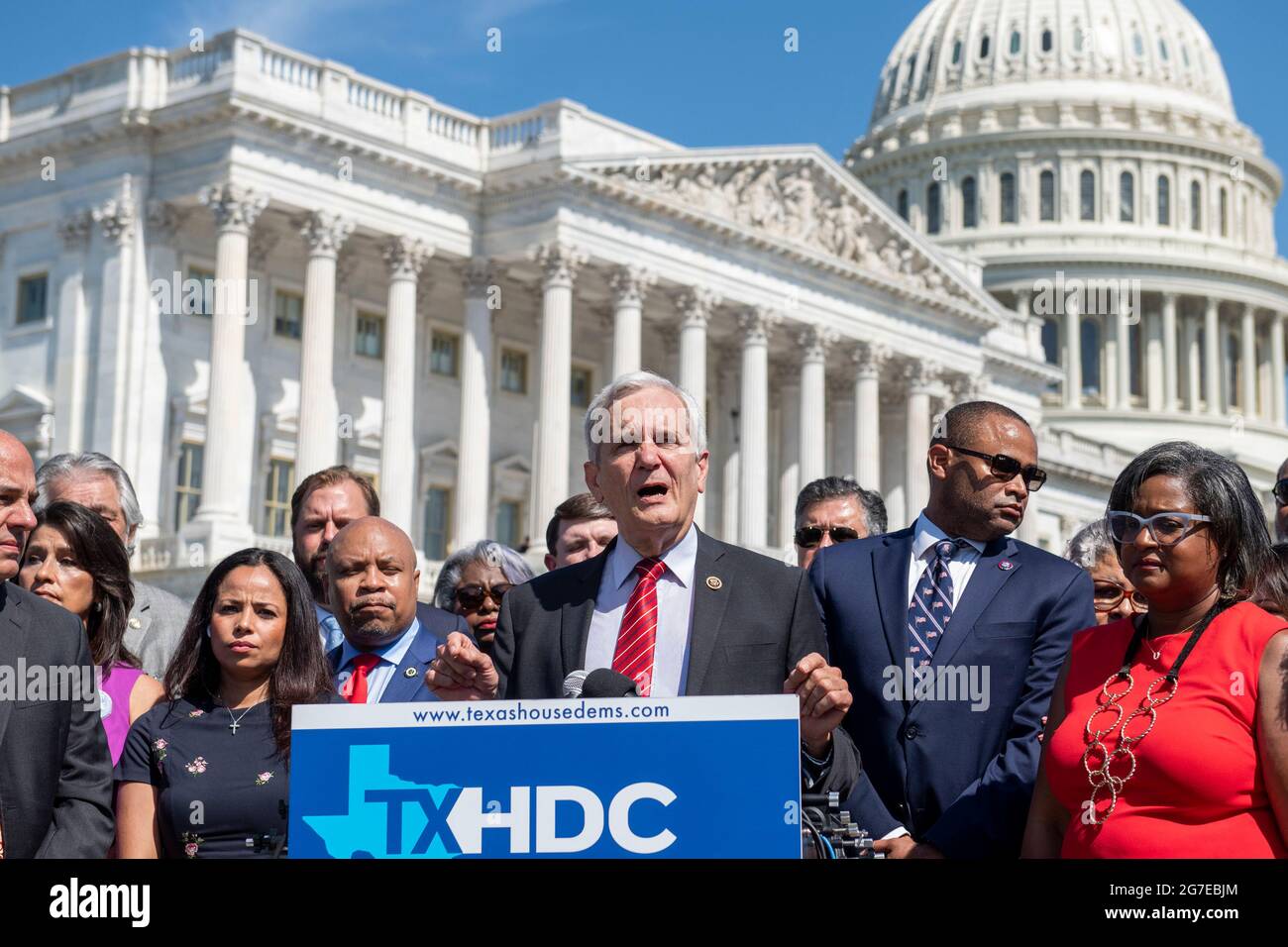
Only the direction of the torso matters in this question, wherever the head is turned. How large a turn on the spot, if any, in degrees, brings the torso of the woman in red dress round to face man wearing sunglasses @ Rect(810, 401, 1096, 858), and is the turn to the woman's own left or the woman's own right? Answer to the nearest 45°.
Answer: approximately 90° to the woman's own right

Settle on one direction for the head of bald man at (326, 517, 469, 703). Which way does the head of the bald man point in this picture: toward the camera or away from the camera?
toward the camera

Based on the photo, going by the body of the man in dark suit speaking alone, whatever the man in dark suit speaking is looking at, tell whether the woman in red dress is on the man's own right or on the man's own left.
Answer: on the man's own left

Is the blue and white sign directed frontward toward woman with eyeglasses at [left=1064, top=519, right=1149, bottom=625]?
no

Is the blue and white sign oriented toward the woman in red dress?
no

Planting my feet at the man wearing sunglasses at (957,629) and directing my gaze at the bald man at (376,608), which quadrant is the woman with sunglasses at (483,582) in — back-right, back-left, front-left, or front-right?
front-right

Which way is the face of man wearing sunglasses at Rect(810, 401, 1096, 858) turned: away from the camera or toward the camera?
toward the camera

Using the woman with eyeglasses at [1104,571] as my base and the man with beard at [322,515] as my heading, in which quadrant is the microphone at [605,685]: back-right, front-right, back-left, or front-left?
front-left

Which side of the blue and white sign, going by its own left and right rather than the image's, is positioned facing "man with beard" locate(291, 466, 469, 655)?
back

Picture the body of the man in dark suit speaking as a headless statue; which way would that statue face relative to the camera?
toward the camera

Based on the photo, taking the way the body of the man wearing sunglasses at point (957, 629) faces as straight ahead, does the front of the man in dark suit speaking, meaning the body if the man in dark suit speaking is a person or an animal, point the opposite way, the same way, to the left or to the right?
the same way

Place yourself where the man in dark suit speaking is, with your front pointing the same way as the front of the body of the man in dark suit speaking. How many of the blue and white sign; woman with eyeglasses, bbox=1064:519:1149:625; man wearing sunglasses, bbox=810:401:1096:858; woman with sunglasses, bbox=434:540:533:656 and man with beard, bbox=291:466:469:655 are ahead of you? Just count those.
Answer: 1

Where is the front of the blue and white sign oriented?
toward the camera

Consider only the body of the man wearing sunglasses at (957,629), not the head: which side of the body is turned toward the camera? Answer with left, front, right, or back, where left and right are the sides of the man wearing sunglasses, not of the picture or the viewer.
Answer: front

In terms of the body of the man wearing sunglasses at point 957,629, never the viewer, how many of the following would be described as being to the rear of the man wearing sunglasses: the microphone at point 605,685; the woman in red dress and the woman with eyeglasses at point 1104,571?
1

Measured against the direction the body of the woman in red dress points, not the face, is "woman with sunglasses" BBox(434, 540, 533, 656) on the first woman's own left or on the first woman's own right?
on the first woman's own right

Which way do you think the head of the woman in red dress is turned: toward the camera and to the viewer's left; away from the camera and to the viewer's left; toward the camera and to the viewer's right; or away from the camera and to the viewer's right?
toward the camera and to the viewer's left

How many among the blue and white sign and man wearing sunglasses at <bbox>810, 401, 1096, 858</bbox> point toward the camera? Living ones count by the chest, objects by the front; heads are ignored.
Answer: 2

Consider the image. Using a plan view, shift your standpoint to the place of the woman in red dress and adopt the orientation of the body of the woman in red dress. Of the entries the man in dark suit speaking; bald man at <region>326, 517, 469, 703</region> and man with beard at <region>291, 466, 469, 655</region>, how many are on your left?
0

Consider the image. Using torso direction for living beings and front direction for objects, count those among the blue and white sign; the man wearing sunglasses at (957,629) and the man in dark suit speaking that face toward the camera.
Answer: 3

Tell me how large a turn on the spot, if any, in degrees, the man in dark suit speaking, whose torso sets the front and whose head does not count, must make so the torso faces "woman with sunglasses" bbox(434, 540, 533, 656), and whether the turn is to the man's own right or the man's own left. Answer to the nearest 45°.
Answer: approximately 180°
